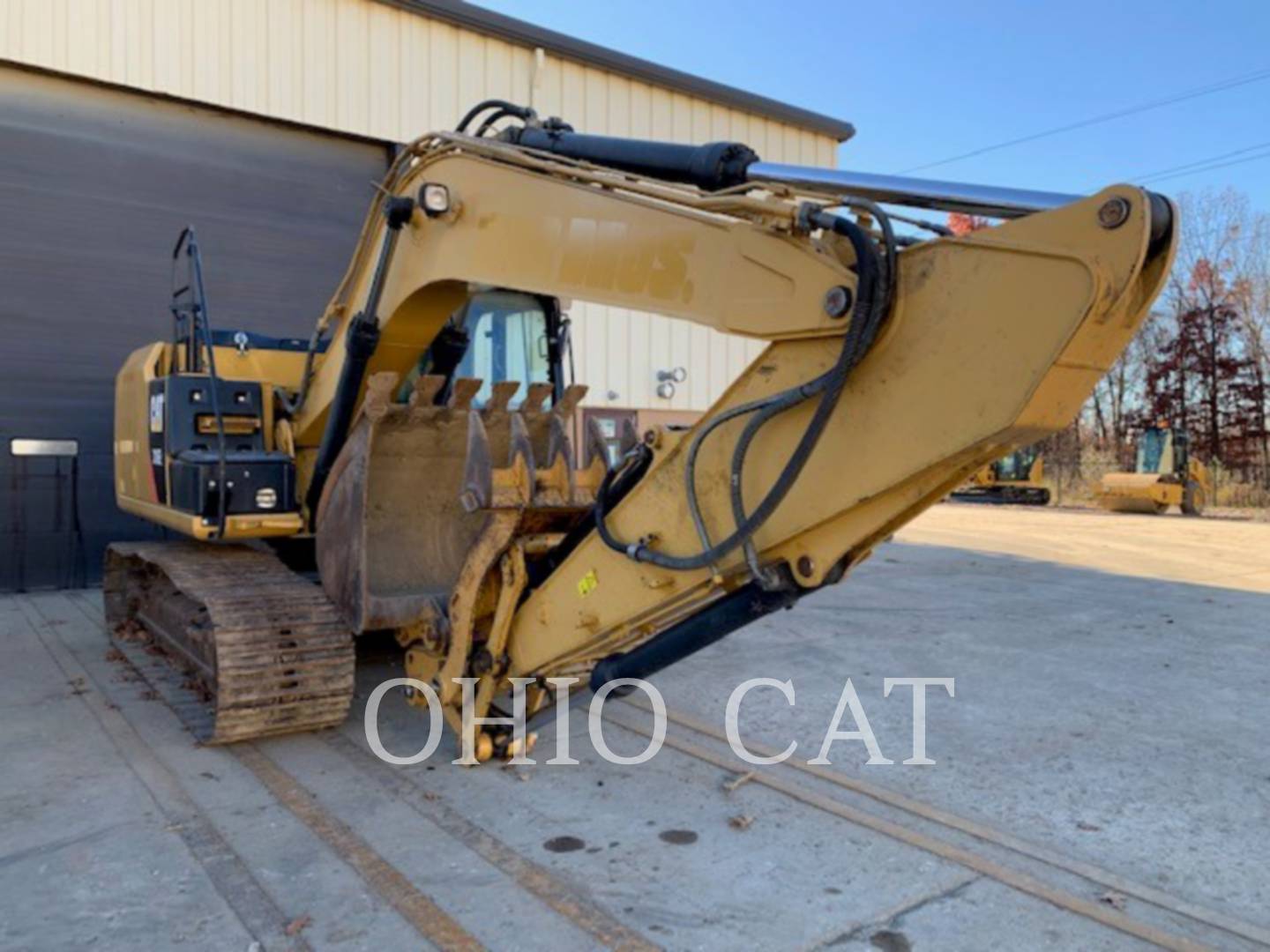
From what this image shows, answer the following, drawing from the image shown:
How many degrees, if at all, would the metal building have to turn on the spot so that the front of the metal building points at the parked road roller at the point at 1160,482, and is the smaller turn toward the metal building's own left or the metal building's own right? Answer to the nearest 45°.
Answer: approximately 90° to the metal building's own left

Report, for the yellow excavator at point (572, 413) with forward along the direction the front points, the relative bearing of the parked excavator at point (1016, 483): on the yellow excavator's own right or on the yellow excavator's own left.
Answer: on the yellow excavator's own left

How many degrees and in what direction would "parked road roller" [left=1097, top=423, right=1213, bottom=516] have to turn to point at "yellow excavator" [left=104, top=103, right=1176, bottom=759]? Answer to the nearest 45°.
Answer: approximately 45° to its left

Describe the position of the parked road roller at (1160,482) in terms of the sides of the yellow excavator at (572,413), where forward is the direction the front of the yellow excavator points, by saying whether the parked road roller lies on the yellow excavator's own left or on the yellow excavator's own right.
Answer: on the yellow excavator's own left

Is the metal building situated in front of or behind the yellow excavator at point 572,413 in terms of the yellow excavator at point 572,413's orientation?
behind

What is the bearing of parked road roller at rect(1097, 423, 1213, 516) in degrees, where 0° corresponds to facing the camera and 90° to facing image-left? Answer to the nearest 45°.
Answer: approximately 45°
